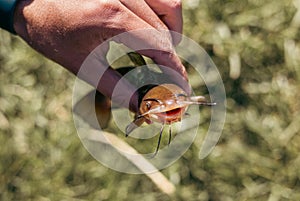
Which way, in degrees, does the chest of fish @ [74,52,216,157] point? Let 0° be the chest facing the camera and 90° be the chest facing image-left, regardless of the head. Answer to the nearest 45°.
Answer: approximately 315°
